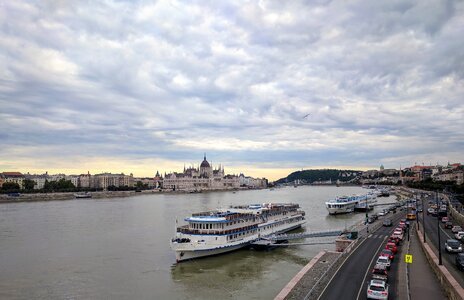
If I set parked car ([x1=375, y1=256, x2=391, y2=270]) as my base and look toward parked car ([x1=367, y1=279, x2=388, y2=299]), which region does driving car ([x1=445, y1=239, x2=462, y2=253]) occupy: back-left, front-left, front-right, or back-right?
back-left

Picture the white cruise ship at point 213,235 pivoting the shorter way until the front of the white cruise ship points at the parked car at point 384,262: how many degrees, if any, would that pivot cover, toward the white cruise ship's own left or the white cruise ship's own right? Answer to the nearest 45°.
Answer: approximately 90° to the white cruise ship's own left

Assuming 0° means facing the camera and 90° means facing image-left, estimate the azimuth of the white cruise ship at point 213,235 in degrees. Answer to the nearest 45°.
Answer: approximately 45°

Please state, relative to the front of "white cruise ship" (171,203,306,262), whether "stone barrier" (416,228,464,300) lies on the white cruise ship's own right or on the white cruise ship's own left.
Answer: on the white cruise ship's own left

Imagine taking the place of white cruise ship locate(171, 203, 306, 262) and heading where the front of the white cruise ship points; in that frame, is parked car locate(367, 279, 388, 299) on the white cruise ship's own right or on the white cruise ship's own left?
on the white cruise ship's own left

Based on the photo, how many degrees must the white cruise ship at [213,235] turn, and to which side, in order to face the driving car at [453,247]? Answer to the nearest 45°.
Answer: approximately 90° to its left
